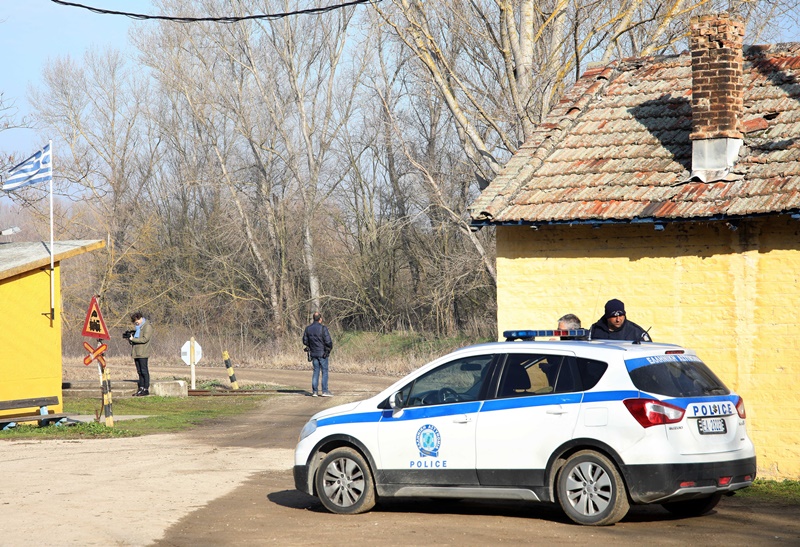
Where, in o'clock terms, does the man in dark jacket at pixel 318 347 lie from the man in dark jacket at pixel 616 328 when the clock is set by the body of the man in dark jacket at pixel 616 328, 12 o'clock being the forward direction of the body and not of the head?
the man in dark jacket at pixel 318 347 is roughly at 5 o'clock from the man in dark jacket at pixel 616 328.

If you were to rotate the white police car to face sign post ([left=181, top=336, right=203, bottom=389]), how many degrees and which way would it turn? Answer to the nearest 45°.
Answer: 0° — it already faces it

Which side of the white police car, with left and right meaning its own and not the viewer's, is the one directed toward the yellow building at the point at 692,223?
right

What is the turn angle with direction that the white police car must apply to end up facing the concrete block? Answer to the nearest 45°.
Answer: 0° — it already faces it

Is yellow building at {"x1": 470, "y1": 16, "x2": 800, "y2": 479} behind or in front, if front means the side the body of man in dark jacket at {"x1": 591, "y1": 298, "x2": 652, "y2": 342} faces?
behind

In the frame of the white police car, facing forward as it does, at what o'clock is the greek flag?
The greek flag is roughly at 12 o'clock from the white police car.

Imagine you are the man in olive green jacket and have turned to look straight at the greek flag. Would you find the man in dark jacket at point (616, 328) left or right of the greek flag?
left

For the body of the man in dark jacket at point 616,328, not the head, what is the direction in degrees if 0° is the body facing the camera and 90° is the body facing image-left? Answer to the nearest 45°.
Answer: approximately 0°

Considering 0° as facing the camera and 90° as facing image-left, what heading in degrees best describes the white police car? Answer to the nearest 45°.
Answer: approximately 135°

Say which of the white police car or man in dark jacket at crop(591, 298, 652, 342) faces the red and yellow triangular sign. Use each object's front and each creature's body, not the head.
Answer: the white police car

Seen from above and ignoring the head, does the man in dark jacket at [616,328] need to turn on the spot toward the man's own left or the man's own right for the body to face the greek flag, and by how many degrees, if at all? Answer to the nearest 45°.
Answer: approximately 135° to the man's own right

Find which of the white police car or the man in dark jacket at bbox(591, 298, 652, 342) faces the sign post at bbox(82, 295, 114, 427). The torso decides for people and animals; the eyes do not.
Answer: the white police car
